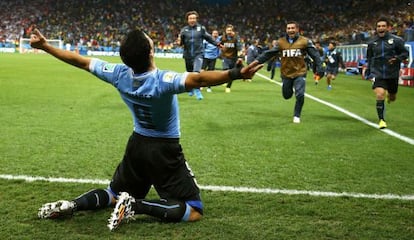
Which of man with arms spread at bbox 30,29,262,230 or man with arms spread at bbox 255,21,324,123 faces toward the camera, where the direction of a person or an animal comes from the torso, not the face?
man with arms spread at bbox 255,21,324,123

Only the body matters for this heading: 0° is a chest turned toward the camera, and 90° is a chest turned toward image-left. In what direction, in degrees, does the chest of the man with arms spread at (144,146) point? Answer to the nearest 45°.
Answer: approximately 225°

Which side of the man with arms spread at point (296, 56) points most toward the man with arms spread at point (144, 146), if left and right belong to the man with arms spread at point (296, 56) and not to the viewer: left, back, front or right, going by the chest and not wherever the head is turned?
front

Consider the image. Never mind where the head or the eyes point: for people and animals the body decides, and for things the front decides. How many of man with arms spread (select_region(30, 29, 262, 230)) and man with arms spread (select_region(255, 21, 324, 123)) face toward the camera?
1

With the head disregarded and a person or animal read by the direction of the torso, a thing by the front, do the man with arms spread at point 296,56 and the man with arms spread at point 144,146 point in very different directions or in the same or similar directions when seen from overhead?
very different directions

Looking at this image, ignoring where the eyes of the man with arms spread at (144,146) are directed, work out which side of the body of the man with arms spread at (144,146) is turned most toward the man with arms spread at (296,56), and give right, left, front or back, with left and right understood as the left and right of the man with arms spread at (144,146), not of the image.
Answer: front

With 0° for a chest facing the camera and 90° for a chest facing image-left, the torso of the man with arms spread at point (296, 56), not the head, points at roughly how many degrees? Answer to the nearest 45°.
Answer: approximately 0°
